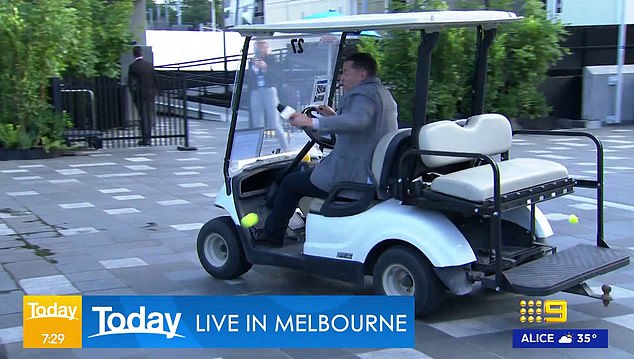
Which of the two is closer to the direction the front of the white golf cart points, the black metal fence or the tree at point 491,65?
the black metal fence

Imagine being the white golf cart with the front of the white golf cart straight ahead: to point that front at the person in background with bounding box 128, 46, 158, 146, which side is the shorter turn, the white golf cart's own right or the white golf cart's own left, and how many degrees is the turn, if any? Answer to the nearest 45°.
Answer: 0° — it already faces them

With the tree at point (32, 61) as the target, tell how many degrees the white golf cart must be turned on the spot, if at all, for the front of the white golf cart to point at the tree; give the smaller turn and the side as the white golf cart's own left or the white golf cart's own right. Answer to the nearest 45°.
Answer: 0° — it already faces it

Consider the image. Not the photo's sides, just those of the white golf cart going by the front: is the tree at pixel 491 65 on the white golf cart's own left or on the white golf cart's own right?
on the white golf cart's own right

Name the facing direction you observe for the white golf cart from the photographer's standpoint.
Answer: facing away from the viewer and to the left of the viewer

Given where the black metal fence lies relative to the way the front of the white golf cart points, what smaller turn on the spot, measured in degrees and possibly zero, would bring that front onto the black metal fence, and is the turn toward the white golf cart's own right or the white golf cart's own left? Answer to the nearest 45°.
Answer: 0° — it already faces it
